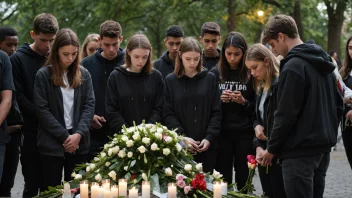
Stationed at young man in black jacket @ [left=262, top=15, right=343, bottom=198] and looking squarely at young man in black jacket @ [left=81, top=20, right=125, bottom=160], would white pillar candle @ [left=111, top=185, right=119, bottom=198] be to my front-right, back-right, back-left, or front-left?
front-left

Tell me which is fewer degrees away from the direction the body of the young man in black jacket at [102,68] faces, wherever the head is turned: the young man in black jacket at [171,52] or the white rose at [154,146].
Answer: the white rose

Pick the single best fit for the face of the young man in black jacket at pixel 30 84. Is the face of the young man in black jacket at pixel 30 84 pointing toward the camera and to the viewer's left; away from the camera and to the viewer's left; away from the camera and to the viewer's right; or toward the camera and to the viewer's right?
toward the camera and to the viewer's right

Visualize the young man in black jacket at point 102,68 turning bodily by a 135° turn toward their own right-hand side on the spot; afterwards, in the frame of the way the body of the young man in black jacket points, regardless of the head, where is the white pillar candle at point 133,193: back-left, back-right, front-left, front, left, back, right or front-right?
back-left

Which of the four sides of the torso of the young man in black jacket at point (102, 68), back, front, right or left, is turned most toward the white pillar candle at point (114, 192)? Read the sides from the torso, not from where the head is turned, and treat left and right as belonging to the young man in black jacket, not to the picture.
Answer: front

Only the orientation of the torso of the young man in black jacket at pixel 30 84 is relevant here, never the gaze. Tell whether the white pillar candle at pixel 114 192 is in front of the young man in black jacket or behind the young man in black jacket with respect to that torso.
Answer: in front

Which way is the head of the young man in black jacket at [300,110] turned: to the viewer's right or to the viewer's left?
to the viewer's left

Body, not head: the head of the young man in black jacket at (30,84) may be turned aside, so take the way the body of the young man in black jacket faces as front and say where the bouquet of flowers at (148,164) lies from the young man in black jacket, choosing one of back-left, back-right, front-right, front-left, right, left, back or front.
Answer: front

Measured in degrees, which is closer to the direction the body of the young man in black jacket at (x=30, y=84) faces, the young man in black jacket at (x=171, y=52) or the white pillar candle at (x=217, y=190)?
the white pillar candle

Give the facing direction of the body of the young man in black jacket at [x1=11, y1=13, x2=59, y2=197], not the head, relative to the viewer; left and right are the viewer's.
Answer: facing the viewer and to the right of the viewer

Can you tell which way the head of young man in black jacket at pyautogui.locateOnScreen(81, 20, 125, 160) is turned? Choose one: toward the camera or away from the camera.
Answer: toward the camera

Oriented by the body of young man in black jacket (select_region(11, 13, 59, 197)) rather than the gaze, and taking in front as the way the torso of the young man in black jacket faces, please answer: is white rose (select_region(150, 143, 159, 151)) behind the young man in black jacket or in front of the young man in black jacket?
in front

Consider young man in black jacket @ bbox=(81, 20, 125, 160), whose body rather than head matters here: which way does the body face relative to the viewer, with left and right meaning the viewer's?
facing the viewer

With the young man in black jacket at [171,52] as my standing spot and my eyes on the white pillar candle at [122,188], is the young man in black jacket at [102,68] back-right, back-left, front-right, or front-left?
front-right

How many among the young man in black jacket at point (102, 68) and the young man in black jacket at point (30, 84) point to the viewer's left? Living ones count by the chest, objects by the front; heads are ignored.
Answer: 0
